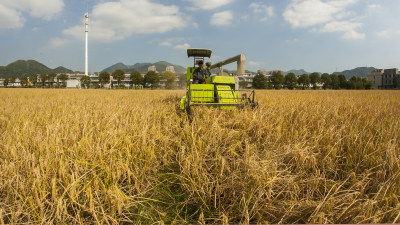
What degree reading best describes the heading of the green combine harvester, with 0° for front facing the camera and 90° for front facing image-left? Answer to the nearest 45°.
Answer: approximately 0°
